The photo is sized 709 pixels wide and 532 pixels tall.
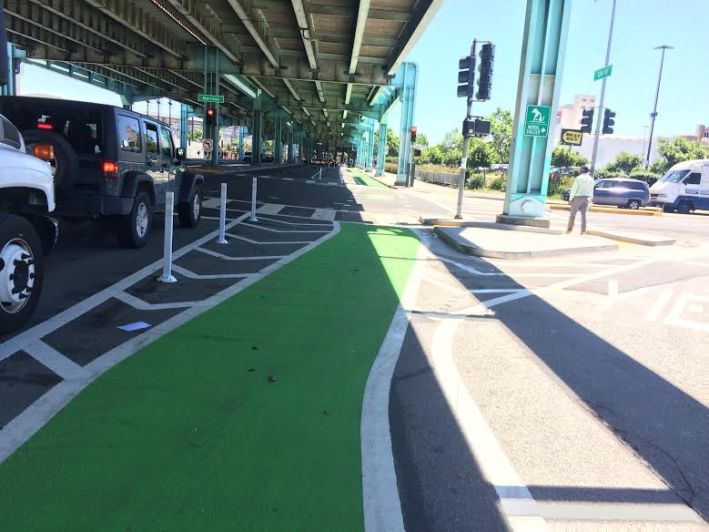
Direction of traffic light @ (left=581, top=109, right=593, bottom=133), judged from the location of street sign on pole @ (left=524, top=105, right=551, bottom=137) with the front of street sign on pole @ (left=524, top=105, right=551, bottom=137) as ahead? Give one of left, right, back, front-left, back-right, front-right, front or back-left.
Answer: back

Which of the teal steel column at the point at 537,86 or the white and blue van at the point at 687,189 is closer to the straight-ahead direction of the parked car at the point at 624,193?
the teal steel column

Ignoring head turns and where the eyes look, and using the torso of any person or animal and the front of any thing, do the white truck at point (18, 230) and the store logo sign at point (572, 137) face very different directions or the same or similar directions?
very different directions

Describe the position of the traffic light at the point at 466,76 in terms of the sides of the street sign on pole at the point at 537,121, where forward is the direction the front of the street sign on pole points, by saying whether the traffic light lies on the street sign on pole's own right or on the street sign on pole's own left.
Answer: on the street sign on pole's own right

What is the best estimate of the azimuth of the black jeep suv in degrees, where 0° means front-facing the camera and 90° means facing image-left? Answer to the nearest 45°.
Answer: approximately 225°

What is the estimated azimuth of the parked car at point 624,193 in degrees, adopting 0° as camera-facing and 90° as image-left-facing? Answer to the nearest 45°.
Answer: approximately 90°

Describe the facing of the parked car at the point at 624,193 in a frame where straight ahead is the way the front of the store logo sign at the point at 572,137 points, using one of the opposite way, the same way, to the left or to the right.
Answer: to the right

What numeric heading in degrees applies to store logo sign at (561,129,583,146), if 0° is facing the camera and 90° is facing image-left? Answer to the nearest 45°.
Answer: approximately 0°

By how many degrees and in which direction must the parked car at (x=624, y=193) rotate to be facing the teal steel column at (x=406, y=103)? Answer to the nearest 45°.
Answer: approximately 45° to its right

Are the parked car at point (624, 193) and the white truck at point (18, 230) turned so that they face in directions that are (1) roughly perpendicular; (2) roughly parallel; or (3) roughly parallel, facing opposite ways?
roughly perpendicular

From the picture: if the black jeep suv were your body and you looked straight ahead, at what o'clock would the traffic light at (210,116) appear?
The traffic light is roughly at 11 o'clock from the black jeep suv.

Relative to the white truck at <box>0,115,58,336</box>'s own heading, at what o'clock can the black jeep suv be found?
The black jeep suv is roughly at 11 o'clock from the white truck.
